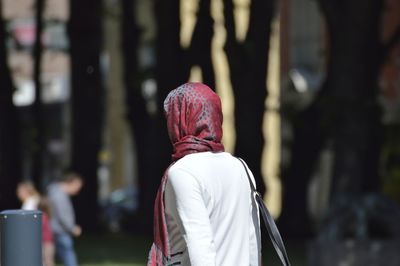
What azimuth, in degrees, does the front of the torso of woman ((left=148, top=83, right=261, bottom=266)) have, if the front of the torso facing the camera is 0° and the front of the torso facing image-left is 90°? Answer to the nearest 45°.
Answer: approximately 135°

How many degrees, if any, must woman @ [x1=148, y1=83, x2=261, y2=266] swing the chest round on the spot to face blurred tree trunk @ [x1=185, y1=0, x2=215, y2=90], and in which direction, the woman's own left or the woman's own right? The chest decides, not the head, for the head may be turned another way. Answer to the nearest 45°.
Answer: approximately 45° to the woman's own right

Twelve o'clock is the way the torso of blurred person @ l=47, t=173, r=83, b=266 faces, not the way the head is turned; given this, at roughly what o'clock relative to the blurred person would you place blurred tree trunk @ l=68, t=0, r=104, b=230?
The blurred tree trunk is roughly at 9 o'clock from the blurred person.

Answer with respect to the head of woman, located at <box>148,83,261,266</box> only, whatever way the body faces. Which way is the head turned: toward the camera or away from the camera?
away from the camera

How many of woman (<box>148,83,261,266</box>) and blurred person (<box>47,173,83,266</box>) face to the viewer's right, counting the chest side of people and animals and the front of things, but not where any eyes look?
1

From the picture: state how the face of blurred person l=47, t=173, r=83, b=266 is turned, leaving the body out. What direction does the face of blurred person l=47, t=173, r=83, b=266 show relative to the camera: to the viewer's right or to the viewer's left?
to the viewer's right

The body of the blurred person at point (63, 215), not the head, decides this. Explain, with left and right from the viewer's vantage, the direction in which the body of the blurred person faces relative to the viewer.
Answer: facing to the right of the viewer

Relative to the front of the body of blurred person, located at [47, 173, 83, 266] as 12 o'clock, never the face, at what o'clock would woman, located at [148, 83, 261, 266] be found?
The woman is roughly at 3 o'clock from the blurred person.
